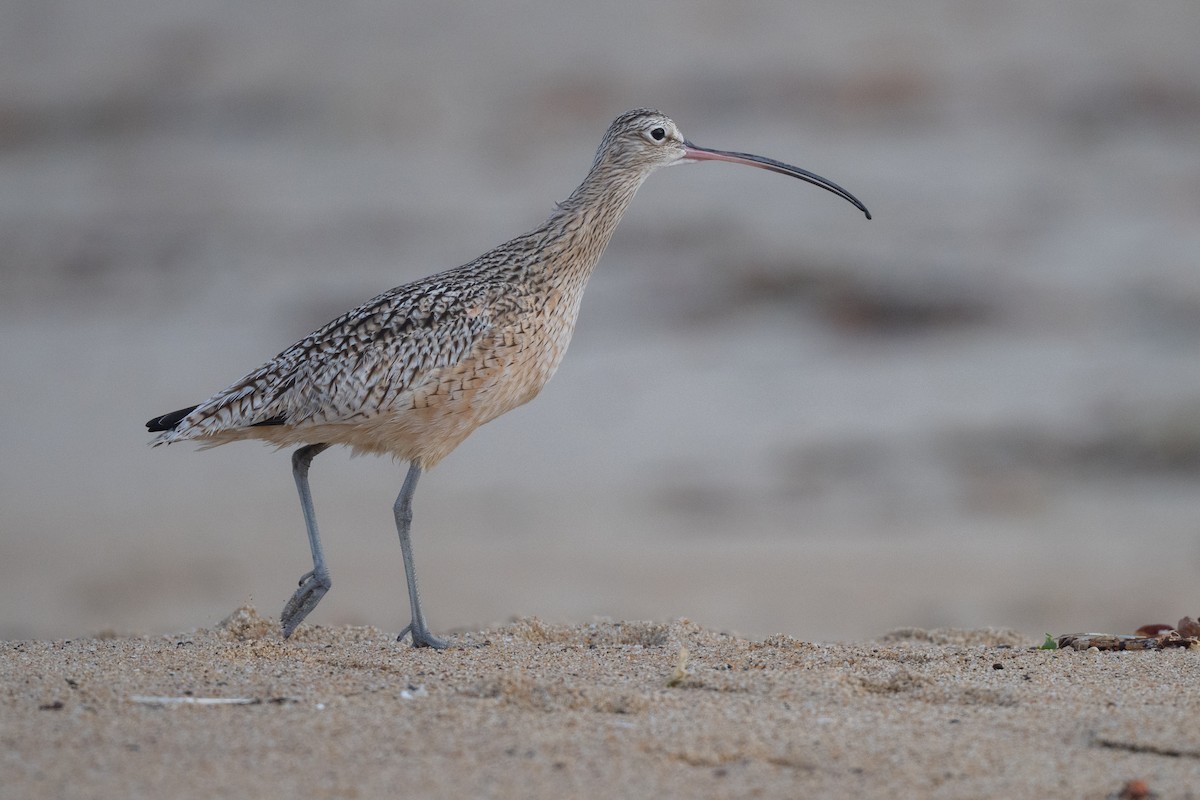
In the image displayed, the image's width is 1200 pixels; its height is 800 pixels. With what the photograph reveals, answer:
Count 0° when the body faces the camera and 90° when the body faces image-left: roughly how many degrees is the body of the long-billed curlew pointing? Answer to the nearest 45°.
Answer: approximately 270°

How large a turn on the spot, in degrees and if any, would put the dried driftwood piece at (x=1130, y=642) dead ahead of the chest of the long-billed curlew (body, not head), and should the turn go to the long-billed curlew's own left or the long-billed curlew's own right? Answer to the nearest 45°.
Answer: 0° — it already faces it
